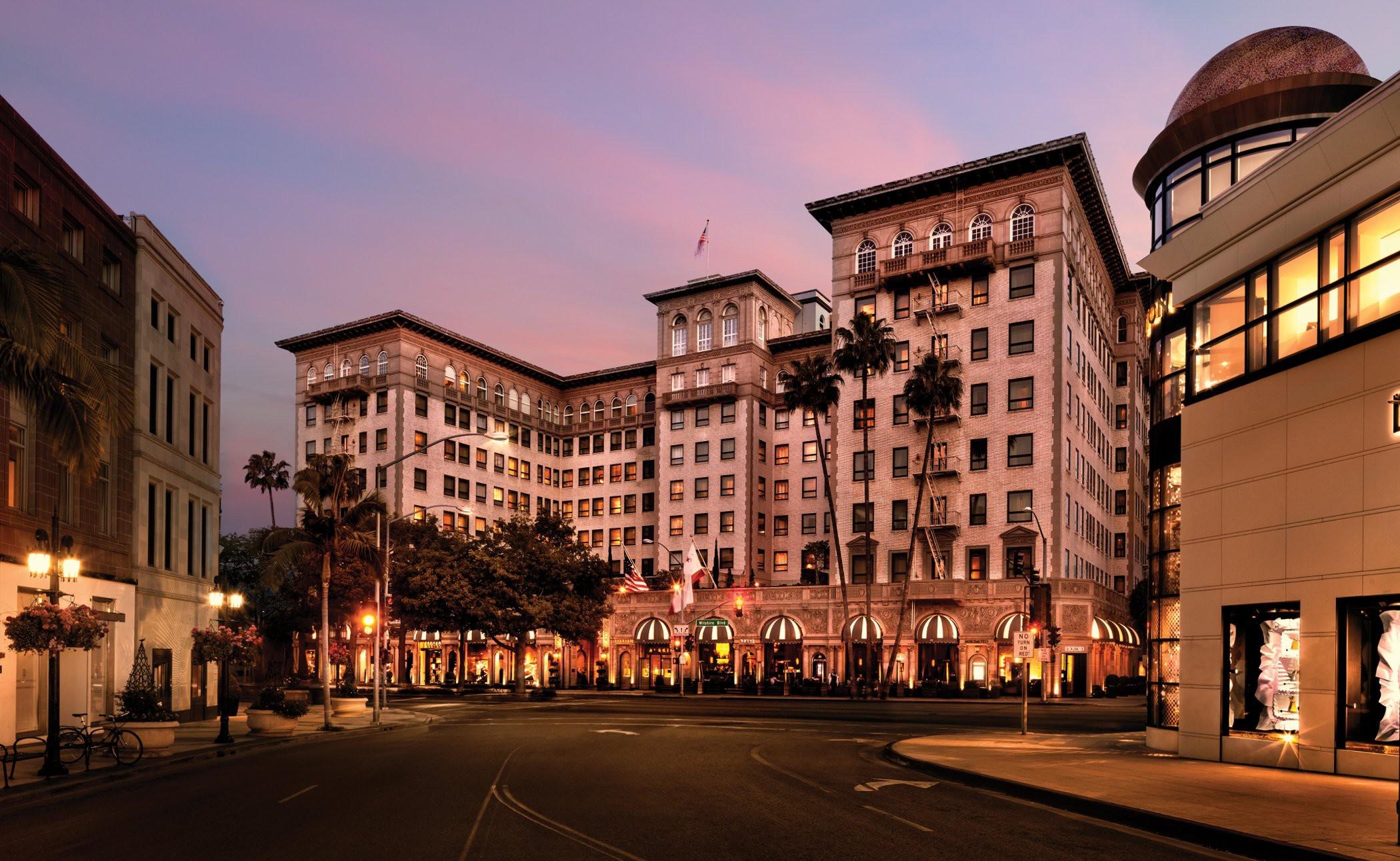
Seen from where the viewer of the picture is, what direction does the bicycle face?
facing to the right of the viewer

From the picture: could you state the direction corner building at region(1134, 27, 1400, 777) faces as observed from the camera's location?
facing to the left of the viewer

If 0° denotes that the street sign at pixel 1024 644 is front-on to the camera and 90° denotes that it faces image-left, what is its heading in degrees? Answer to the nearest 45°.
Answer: approximately 0°

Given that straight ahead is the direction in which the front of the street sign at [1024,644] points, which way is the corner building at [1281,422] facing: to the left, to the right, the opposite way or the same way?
to the right
